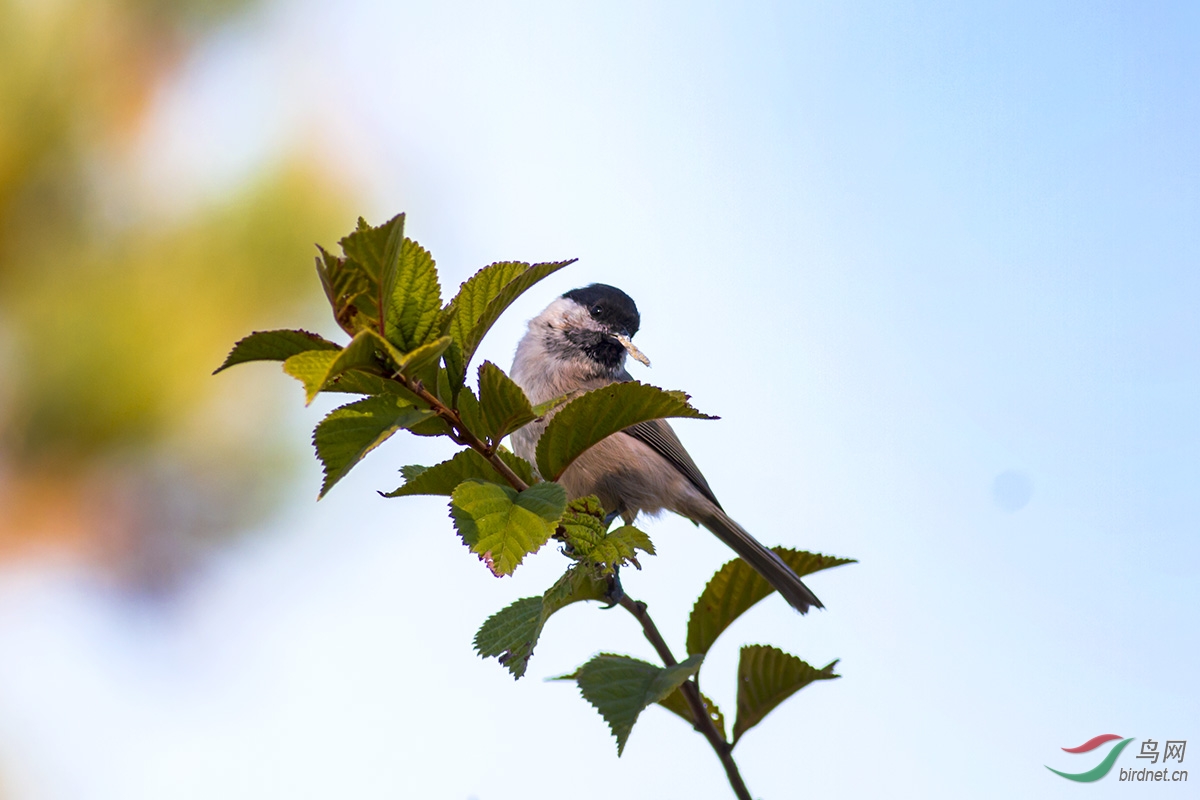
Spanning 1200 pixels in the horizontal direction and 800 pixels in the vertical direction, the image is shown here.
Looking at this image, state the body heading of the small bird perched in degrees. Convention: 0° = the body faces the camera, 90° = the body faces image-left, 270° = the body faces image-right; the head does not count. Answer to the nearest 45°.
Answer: approximately 45°
